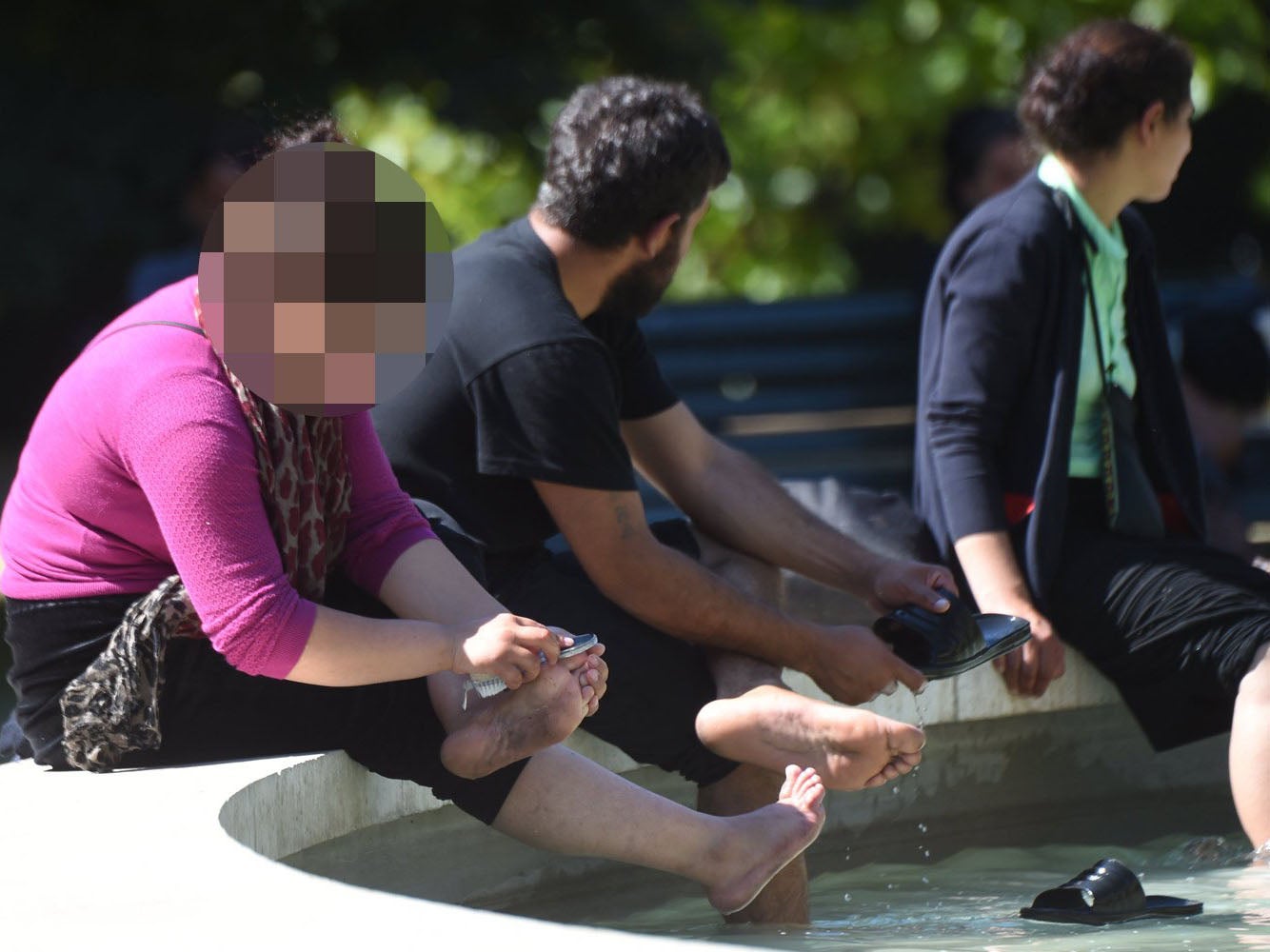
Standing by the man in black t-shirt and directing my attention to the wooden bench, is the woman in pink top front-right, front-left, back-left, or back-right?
back-left

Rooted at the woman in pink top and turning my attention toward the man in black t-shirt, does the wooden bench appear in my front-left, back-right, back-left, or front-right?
front-left

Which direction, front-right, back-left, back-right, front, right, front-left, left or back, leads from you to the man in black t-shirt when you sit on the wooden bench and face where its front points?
front

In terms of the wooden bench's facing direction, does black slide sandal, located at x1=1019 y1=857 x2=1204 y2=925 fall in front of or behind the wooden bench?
in front

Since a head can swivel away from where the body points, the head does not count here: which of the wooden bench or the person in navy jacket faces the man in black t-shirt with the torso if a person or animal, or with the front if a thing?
the wooden bench

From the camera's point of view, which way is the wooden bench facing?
toward the camera

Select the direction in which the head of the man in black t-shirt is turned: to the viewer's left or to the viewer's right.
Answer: to the viewer's right

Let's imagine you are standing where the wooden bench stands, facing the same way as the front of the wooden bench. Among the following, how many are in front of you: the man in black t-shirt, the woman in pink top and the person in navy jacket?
3

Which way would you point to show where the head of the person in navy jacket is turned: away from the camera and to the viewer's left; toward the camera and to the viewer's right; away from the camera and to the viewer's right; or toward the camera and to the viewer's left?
away from the camera and to the viewer's right

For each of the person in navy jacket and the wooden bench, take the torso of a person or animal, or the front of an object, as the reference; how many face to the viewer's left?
0

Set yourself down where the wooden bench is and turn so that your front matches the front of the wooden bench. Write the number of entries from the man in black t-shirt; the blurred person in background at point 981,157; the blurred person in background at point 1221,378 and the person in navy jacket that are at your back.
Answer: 0

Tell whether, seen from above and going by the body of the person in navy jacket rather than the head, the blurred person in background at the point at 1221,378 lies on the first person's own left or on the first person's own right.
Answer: on the first person's own left

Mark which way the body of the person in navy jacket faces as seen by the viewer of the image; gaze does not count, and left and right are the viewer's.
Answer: facing the viewer and to the right of the viewer

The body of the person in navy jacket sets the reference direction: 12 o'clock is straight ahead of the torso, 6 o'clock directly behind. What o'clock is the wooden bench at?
The wooden bench is roughly at 7 o'clock from the person in navy jacket.
